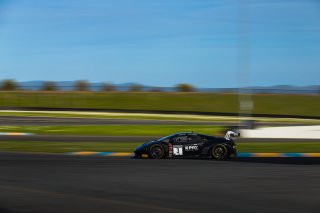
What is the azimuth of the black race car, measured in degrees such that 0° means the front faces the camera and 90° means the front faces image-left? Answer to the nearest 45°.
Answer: approximately 90°
